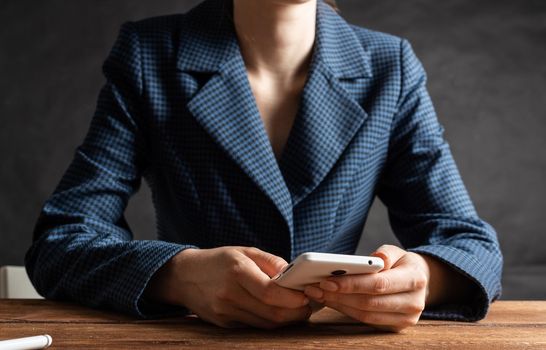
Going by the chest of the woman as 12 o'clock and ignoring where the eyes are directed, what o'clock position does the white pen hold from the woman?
The white pen is roughly at 1 o'clock from the woman.

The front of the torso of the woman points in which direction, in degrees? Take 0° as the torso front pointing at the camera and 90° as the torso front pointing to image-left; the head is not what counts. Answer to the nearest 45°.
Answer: approximately 0°
